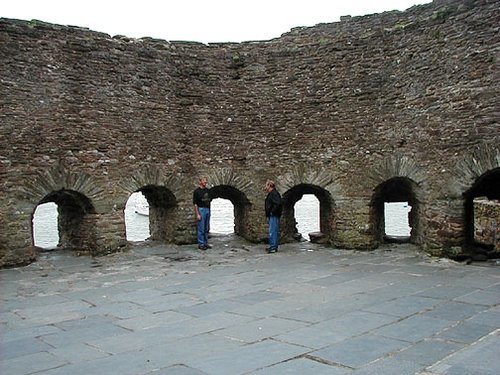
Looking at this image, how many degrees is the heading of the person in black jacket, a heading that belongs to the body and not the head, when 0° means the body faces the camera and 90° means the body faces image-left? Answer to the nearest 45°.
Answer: approximately 90°

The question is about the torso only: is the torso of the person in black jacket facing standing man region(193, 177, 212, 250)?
yes
